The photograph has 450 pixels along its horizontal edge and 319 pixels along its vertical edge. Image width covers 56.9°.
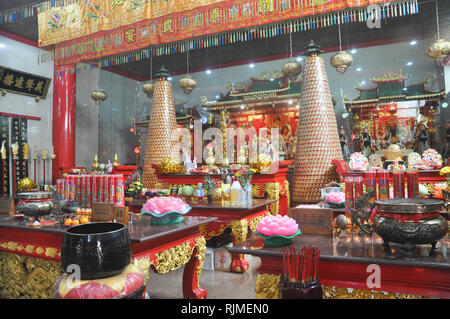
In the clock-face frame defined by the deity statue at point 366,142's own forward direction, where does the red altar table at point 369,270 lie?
The red altar table is roughly at 12 o'clock from the deity statue.

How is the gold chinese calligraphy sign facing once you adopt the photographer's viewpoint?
facing the viewer and to the right of the viewer

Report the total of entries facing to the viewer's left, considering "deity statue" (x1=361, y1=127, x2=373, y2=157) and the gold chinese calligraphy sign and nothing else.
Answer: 0

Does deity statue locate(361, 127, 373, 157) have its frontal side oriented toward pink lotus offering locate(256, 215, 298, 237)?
yes

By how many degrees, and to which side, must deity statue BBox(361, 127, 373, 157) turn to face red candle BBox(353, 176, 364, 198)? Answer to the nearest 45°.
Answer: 0° — it already faces it

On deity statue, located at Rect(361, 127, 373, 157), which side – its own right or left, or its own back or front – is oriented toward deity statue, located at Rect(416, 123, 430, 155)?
left

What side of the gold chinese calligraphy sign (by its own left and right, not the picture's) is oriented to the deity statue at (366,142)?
front

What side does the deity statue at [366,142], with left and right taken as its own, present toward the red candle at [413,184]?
front

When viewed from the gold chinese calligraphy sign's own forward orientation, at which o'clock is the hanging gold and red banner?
The hanging gold and red banner is roughly at 1 o'clock from the gold chinese calligraphy sign.

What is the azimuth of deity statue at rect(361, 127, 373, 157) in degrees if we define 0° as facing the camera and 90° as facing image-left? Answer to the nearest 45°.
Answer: approximately 0°

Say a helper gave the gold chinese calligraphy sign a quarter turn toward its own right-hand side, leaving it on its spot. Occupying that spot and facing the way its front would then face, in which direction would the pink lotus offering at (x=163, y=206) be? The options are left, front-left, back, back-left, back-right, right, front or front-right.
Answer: front-left

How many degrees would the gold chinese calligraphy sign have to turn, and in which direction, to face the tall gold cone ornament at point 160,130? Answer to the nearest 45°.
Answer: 0° — it already faces it

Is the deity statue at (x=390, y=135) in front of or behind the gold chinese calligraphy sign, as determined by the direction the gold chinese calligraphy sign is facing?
in front

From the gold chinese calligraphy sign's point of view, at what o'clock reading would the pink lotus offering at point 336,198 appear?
The pink lotus offering is roughly at 1 o'clock from the gold chinese calligraphy sign.

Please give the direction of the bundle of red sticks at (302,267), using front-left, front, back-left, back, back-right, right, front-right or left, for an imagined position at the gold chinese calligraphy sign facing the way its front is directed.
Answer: front-right

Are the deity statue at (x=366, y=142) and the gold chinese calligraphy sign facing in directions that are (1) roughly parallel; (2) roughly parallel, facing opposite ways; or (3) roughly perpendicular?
roughly perpendicular

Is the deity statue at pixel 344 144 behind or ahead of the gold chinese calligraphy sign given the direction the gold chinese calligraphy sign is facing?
ahead
